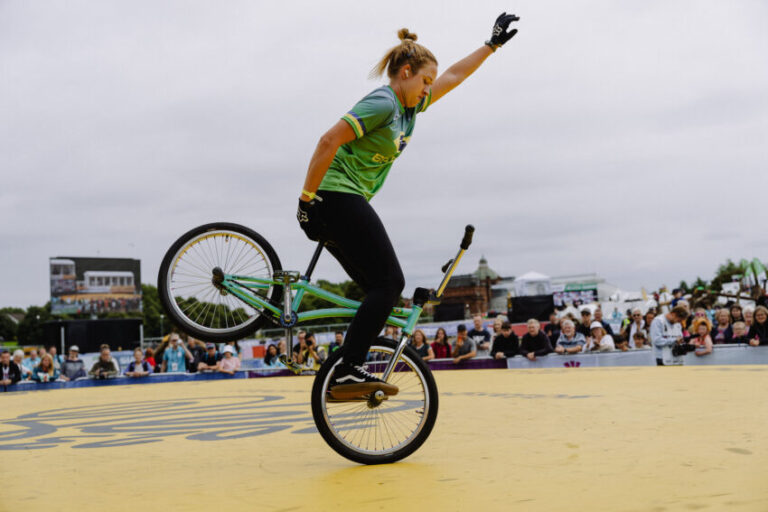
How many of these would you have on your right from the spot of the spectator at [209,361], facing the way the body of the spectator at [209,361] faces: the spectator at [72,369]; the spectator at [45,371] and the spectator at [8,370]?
3

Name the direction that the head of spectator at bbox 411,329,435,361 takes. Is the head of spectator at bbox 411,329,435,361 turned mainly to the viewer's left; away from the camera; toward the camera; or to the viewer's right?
toward the camera

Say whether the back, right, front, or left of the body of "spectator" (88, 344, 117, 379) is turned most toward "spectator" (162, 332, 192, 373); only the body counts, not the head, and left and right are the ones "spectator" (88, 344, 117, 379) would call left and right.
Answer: left

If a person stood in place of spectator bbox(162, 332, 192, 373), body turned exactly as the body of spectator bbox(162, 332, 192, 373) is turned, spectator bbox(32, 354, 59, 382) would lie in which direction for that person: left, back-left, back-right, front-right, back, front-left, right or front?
right

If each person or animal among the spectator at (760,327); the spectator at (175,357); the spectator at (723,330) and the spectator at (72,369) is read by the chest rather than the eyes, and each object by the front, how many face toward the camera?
4

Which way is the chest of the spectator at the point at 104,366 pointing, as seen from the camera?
toward the camera

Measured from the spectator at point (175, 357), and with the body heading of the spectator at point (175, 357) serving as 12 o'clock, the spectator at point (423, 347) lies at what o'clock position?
the spectator at point (423, 347) is roughly at 10 o'clock from the spectator at point (175, 357).

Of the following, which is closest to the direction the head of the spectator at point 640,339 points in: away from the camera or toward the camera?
toward the camera

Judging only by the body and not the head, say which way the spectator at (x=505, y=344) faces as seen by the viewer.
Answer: toward the camera

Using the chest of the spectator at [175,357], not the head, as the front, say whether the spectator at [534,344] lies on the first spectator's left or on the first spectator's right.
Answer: on the first spectator's left

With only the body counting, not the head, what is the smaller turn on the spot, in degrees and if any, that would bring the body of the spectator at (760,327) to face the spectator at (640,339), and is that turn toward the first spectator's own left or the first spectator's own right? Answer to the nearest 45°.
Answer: approximately 135° to the first spectator's own right

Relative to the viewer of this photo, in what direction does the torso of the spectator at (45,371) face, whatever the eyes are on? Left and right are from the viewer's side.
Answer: facing the viewer

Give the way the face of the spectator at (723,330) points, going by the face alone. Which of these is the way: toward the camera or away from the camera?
toward the camera
